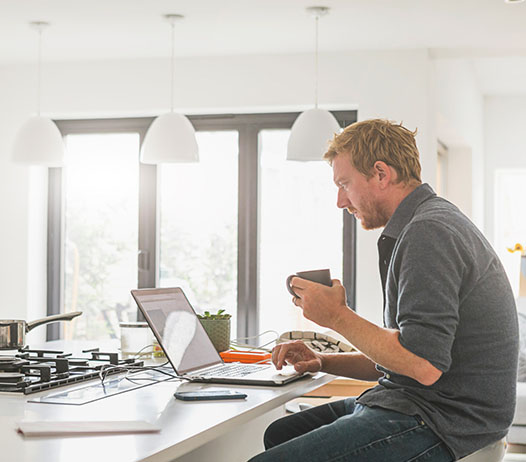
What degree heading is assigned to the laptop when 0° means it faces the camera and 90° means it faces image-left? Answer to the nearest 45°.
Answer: approximately 315°

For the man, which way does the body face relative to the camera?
to the viewer's left

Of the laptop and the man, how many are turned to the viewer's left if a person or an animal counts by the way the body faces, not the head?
1

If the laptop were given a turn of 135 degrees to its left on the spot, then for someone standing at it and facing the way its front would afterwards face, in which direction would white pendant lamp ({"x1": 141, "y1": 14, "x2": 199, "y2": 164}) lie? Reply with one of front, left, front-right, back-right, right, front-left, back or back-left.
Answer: front

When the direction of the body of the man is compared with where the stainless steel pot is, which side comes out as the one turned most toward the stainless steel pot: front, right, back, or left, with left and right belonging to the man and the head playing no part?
front

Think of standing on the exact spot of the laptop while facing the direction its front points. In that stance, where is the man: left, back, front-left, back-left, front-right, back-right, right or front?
front

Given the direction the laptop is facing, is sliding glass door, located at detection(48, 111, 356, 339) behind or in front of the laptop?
behind

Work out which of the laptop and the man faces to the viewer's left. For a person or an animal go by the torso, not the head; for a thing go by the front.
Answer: the man

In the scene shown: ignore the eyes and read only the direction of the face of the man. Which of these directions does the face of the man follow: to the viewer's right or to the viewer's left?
to the viewer's left
